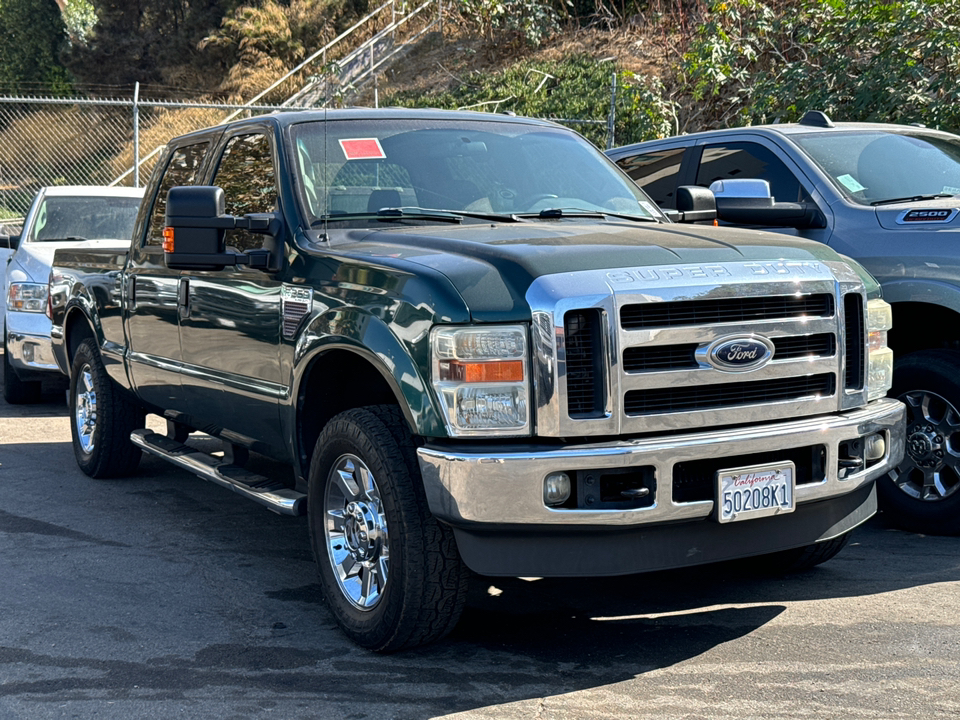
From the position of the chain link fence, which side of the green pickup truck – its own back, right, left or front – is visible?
back

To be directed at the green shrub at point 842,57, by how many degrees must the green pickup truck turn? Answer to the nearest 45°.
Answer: approximately 90° to its left

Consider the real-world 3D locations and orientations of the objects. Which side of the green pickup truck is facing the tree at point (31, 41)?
back

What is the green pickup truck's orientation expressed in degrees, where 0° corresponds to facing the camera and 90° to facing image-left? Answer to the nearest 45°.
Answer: approximately 315°
